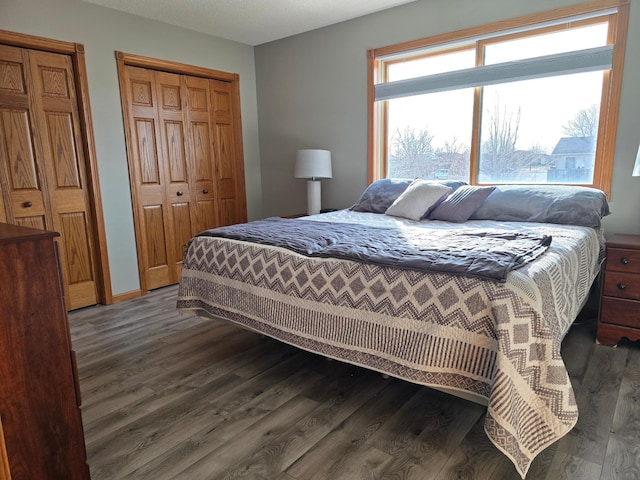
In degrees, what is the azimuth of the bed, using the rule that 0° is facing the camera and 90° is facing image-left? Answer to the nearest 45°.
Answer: approximately 45°

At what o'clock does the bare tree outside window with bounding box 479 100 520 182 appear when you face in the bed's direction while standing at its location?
The bare tree outside window is roughly at 5 o'clock from the bed.

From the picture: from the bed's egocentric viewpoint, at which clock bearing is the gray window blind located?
The gray window blind is roughly at 5 o'clock from the bed.

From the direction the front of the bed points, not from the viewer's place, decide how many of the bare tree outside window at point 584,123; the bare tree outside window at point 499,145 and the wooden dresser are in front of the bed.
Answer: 1

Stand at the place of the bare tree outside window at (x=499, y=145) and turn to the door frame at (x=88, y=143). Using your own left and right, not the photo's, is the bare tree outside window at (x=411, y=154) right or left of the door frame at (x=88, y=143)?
right

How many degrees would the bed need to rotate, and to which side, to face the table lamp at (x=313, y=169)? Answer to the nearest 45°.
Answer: approximately 90° to its right

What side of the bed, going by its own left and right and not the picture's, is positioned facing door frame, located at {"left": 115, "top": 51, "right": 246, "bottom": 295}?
right

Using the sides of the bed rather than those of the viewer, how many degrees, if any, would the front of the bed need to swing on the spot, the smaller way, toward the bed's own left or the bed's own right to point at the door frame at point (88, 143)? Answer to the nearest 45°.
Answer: approximately 90° to the bed's own right
